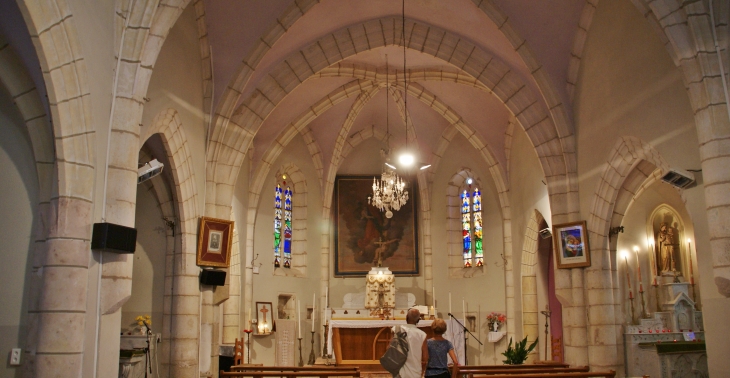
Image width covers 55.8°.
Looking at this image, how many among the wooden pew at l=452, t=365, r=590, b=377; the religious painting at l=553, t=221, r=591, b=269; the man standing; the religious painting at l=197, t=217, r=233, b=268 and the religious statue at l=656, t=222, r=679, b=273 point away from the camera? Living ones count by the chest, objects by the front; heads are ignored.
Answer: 2

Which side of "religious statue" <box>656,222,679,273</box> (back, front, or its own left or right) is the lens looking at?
front

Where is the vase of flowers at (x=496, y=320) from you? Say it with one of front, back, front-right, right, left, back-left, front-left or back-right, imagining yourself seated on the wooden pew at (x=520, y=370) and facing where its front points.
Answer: front

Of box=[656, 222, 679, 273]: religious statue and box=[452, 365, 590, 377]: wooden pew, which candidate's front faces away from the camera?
the wooden pew

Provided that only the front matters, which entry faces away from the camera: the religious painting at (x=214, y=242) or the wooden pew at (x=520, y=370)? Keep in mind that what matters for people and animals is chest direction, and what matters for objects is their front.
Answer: the wooden pew

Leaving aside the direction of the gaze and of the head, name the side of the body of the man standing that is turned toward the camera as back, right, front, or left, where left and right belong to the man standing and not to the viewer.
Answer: back

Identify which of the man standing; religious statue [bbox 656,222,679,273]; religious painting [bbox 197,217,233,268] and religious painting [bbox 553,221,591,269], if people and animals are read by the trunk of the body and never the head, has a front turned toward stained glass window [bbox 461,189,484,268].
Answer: the man standing

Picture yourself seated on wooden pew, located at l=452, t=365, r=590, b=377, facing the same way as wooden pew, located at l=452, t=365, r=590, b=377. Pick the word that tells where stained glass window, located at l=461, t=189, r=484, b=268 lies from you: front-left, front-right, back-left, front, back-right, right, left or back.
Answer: front

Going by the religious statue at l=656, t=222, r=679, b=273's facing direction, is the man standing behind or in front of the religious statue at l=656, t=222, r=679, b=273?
in front

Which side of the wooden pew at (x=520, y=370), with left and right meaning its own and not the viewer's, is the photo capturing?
back

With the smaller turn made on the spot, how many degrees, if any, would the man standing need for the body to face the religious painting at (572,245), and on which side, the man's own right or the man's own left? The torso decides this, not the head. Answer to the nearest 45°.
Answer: approximately 45° to the man's own right
